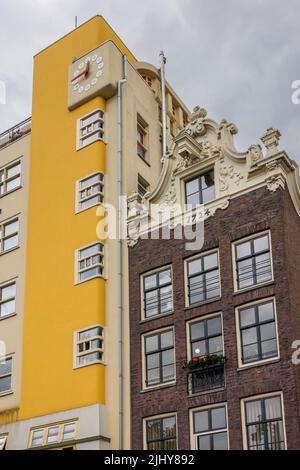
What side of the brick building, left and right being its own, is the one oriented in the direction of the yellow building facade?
right

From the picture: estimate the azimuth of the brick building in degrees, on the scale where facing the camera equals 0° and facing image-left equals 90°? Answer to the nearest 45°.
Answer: approximately 45°
